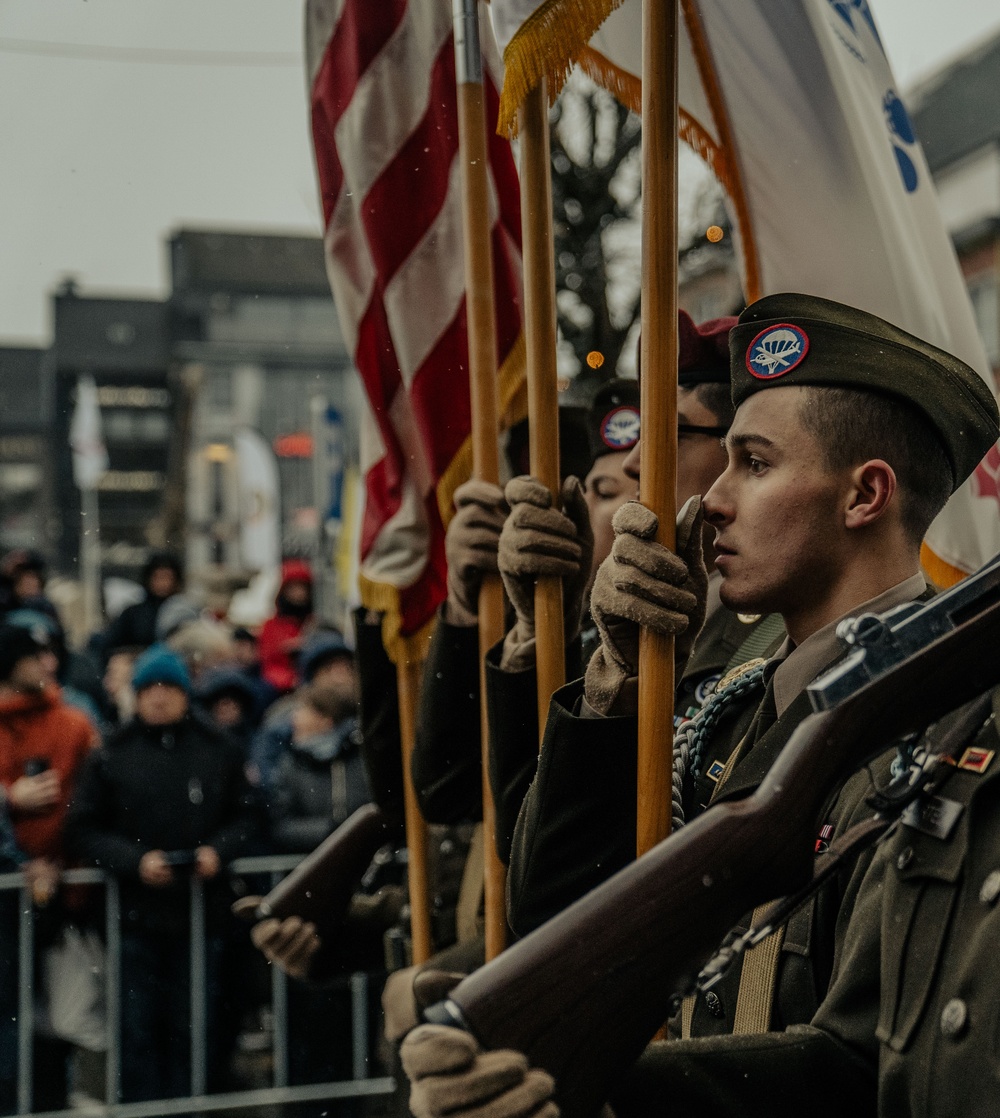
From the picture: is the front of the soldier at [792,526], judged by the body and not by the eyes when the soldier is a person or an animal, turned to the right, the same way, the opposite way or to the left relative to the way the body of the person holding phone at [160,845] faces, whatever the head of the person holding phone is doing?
to the right

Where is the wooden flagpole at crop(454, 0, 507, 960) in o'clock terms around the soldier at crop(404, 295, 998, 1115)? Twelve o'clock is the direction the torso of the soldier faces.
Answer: The wooden flagpole is roughly at 2 o'clock from the soldier.

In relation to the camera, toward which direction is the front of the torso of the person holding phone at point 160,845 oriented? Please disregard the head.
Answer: toward the camera

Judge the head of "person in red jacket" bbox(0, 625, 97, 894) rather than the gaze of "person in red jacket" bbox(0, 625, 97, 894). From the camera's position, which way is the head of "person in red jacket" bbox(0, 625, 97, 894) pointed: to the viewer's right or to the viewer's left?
to the viewer's right

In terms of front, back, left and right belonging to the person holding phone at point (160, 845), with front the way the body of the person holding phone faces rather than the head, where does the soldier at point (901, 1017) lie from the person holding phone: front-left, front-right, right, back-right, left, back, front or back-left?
front

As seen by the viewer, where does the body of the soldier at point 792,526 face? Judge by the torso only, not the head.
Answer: to the viewer's left

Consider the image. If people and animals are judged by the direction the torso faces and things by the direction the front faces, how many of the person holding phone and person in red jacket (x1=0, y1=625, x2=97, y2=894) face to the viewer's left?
0

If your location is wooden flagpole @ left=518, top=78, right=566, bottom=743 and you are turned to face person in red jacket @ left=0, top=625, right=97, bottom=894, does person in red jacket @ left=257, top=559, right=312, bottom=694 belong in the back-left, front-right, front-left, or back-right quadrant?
front-right

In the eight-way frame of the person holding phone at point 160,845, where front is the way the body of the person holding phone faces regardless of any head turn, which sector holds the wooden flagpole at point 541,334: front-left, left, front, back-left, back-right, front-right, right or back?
front

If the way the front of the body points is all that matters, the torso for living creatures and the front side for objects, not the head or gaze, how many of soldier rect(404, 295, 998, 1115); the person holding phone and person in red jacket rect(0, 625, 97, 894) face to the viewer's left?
1

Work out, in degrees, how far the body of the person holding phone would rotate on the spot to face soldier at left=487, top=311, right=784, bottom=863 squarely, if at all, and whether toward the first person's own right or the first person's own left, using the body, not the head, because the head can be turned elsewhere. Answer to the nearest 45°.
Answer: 0° — they already face them

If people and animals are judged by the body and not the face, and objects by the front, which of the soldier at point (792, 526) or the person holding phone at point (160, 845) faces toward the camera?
the person holding phone

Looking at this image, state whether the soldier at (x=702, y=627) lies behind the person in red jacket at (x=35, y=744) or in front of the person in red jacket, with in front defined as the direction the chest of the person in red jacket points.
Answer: in front

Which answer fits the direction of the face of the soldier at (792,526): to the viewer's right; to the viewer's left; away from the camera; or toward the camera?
to the viewer's left

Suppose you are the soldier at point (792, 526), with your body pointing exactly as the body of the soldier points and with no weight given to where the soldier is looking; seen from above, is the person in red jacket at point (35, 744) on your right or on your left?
on your right
